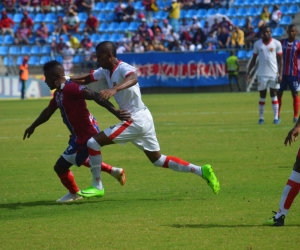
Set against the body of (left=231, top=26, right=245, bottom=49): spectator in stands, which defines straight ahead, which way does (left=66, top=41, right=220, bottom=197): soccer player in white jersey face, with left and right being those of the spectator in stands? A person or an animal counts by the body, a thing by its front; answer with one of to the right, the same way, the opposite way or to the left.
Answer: to the right

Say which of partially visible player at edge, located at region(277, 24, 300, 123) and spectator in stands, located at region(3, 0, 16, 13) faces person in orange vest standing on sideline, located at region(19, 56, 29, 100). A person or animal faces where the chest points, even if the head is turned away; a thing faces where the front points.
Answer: spectator in stands, located at region(3, 0, 16, 13)

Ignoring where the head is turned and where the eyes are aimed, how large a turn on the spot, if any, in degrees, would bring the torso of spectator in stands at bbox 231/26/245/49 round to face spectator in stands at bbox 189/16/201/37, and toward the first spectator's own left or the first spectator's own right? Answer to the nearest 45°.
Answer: approximately 135° to the first spectator's own right

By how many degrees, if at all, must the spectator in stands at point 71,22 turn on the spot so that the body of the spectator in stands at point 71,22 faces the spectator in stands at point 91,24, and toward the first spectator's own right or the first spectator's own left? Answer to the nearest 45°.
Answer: approximately 90° to the first spectator's own left

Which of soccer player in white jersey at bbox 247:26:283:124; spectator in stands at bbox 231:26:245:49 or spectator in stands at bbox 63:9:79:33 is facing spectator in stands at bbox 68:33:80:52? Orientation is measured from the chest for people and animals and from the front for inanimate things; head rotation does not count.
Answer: spectator in stands at bbox 63:9:79:33

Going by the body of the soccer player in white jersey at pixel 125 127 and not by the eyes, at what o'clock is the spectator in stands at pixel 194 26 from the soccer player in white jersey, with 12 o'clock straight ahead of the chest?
The spectator in stands is roughly at 3 o'clock from the soccer player in white jersey.

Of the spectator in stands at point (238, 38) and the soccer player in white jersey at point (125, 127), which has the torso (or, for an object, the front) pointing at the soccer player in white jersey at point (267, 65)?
the spectator in stands

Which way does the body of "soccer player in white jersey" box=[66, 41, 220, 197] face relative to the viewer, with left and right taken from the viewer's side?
facing to the left of the viewer

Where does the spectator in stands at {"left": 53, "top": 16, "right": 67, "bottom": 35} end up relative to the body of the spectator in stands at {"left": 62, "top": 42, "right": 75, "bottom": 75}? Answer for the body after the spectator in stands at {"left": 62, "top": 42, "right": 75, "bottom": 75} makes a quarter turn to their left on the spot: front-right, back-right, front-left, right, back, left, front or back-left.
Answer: left
